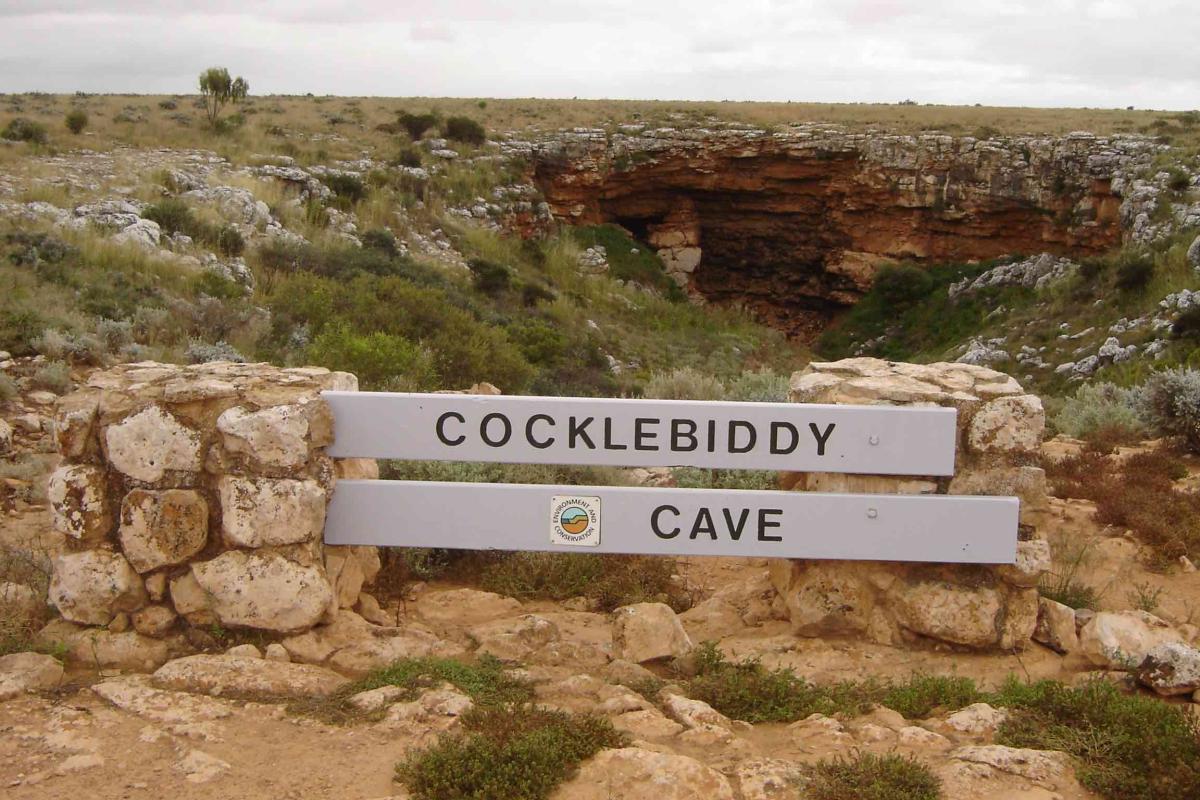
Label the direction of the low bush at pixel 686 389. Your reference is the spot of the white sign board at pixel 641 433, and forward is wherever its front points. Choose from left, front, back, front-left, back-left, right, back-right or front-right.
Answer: back

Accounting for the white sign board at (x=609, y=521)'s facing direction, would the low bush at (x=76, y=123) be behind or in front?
behind

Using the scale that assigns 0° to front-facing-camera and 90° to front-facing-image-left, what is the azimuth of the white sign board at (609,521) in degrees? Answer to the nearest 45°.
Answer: approximately 0°

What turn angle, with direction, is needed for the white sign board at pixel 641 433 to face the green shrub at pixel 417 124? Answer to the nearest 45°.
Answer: approximately 180°

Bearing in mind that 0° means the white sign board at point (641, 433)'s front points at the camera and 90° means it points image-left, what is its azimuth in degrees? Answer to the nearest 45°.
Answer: approximately 0°

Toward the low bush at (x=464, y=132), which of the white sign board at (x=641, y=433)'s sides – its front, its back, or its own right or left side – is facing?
back

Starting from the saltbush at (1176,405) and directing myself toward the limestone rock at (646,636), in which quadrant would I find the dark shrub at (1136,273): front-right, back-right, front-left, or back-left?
back-right

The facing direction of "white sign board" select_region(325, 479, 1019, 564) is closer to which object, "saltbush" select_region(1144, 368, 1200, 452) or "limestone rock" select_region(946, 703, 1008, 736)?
the limestone rock

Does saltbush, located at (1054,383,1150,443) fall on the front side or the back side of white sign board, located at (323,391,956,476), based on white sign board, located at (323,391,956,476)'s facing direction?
on the back side

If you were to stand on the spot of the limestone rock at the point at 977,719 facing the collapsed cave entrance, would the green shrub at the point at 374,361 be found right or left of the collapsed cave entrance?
left

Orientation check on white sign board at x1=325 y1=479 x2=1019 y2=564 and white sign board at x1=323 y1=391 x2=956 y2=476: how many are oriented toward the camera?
2
